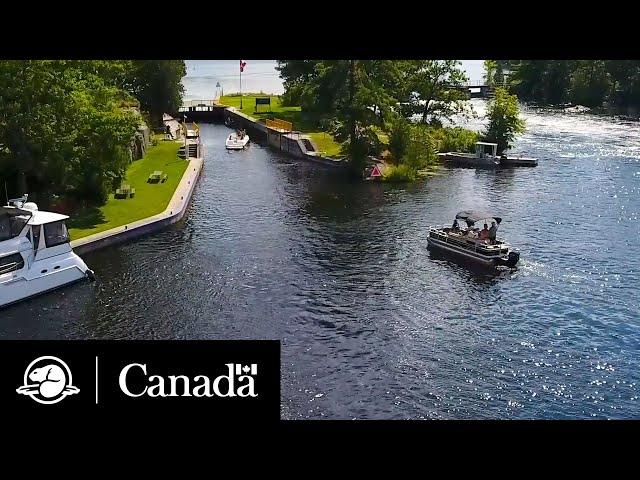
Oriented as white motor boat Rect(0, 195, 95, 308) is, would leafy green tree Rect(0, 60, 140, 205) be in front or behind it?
behind

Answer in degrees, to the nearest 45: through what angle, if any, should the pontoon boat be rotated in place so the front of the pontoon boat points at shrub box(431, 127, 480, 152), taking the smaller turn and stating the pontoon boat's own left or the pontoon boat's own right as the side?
approximately 45° to the pontoon boat's own right

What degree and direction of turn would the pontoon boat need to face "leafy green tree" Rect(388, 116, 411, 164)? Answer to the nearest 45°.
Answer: approximately 45° to its right

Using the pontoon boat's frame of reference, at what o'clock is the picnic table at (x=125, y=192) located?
The picnic table is roughly at 11 o'clock from the pontoon boat.

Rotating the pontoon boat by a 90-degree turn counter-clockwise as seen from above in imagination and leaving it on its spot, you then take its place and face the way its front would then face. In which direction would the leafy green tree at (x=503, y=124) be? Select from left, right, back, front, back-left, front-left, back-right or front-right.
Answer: back-right

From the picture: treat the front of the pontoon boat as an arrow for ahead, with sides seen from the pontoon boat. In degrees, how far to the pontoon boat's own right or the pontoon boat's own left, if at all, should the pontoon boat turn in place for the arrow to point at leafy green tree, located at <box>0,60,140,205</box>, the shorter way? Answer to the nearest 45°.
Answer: approximately 45° to the pontoon boat's own left

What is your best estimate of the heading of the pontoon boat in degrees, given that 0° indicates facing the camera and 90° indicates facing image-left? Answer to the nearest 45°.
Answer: approximately 135°
